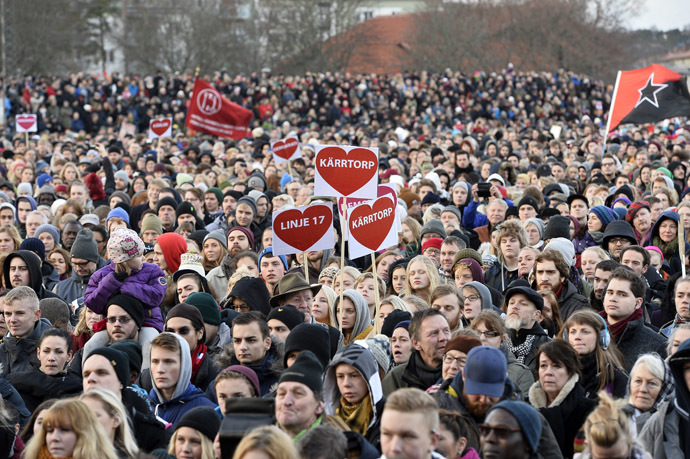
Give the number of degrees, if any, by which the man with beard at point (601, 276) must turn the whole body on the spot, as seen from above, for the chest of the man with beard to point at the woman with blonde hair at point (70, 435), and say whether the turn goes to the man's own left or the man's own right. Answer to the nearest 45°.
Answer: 0° — they already face them

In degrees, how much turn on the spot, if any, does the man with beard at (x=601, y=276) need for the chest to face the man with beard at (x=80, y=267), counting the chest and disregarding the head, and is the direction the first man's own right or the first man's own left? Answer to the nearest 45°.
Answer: approximately 45° to the first man's own right

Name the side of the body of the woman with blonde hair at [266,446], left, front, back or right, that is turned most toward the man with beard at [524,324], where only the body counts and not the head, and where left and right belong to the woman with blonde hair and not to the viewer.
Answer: back

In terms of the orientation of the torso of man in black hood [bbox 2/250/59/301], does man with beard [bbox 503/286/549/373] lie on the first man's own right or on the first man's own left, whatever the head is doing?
on the first man's own left

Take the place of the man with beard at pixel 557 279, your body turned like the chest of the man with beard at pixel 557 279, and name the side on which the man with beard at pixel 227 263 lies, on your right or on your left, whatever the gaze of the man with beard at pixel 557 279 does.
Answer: on your right

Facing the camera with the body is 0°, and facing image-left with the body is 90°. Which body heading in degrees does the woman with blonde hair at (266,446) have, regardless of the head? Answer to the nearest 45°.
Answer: approximately 45°

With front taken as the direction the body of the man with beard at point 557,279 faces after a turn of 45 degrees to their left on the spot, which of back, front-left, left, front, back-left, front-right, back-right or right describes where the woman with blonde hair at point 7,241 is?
right

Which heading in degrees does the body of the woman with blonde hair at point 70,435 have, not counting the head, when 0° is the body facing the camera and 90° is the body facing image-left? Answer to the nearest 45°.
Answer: approximately 45°

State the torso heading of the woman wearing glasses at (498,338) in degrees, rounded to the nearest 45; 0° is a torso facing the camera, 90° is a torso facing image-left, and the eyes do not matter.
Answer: approximately 45°

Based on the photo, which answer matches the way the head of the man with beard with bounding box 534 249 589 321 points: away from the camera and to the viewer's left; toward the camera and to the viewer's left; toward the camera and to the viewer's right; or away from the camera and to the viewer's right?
toward the camera and to the viewer's left

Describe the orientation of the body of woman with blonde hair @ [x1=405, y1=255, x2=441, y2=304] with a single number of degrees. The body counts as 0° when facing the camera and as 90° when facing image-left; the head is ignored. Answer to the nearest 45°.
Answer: approximately 45°

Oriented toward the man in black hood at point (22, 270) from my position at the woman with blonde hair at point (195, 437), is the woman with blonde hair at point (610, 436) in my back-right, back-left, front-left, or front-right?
back-right

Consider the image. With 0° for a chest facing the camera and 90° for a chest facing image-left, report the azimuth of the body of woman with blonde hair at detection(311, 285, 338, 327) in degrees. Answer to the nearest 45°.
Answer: approximately 45°
